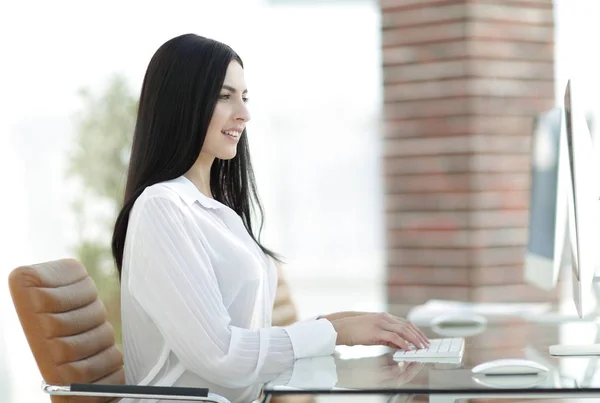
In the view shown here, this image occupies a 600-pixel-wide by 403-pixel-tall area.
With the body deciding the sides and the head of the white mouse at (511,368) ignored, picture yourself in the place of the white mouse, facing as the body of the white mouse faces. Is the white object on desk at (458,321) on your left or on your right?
on your left

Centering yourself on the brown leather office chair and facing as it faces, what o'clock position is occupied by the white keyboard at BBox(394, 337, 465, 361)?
The white keyboard is roughly at 11 o'clock from the brown leather office chair.

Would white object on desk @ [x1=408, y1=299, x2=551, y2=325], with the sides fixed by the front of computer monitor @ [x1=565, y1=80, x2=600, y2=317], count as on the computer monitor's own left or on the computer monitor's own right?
on the computer monitor's own right

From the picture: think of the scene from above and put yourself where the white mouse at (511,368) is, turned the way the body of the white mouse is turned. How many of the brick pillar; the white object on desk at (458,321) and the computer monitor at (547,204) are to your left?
3

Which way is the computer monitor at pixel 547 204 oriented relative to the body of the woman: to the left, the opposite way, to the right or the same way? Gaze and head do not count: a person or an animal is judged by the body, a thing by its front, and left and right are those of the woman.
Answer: the opposite way

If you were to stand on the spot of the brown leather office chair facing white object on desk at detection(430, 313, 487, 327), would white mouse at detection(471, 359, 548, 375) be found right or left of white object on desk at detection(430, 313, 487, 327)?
right

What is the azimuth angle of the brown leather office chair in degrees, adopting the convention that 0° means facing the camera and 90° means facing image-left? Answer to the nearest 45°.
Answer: approximately 315°

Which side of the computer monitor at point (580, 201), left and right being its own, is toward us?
left

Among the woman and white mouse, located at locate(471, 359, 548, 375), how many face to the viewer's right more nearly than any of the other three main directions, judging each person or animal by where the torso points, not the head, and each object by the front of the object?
2

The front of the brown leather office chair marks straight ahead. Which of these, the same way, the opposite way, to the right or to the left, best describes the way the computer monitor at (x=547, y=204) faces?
the opposite way

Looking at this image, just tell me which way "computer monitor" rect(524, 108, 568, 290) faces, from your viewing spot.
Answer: facing to the left of the viewer

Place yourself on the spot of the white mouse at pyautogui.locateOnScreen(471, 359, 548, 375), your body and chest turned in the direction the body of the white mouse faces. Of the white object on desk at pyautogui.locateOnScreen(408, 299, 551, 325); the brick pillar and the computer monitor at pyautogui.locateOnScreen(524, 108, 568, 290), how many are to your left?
3

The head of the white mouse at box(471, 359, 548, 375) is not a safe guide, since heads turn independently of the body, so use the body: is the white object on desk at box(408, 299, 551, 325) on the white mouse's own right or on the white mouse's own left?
on the white mouse's own left

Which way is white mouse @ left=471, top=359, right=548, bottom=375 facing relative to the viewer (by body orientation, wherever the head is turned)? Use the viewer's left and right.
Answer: facing to the right of the viewer
